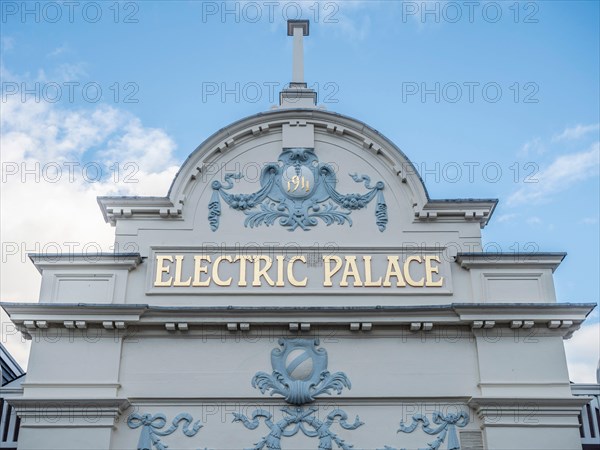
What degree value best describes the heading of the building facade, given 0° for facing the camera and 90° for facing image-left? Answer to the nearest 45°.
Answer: approximately 0°
